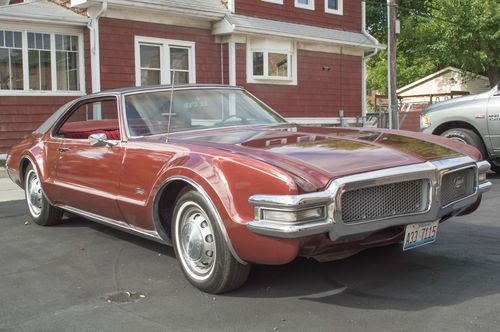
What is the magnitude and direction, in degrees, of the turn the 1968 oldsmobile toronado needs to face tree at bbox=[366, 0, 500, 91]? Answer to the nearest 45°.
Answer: approximately 135° to its left

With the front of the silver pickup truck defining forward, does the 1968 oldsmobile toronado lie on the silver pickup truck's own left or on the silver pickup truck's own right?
on the silver pickup truck's own left

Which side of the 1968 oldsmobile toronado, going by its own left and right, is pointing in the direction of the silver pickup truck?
left

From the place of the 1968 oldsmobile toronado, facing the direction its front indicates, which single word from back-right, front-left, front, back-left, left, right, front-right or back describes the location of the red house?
back-left

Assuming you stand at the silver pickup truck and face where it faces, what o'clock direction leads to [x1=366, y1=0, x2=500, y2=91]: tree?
The tree is roughly at 3 o'clock from the silver pickup truck.

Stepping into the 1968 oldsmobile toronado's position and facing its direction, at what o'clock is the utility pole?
The utility pole is roughly at 8 o'clock from the 1968 oldsmobile toronado.

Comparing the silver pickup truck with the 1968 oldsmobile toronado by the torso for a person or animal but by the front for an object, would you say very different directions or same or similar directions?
very different directions

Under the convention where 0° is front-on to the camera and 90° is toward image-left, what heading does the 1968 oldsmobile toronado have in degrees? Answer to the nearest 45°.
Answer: approximately 315°

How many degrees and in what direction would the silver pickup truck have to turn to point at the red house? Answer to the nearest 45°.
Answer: approximately 45° to its right

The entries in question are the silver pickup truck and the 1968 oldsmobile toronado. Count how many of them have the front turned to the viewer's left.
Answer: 1

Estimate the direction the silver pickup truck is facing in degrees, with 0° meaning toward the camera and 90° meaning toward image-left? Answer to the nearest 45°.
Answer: approximately 90°
